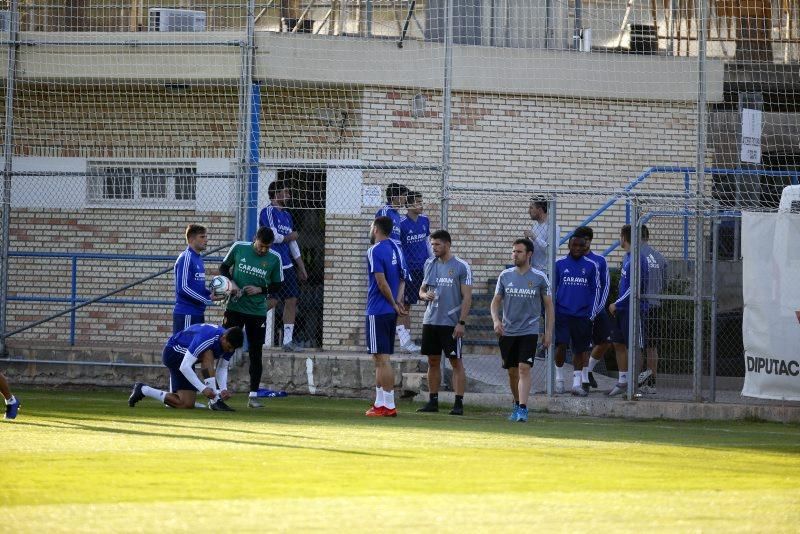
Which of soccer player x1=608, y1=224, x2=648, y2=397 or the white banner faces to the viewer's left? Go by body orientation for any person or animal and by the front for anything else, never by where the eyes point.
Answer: the soccer player

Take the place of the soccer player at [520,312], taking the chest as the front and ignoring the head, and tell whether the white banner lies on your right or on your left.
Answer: on your left

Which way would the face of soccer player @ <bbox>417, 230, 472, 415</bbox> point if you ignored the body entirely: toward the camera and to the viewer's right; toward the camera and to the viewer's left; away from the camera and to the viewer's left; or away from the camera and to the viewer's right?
toward the camera and to the viewer's left

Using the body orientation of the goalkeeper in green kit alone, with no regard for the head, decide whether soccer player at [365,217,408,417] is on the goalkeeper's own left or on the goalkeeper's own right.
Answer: on the goalkeeper's own left

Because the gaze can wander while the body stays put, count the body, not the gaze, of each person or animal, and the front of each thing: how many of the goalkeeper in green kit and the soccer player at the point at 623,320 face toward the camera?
1

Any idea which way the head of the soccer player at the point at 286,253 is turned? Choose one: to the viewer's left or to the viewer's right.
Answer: to the viewer's right

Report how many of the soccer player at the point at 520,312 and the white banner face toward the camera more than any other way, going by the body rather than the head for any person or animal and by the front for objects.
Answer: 2

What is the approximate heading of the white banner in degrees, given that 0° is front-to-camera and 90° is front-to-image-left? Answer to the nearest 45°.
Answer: approximately 0°

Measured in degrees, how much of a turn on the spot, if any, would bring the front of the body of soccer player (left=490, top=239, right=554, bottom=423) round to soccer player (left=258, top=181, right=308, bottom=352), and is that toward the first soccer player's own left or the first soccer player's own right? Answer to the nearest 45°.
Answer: approximately 135° to the first soccer player's own right

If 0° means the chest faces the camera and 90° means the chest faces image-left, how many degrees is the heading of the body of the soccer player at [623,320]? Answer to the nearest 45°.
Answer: approximately 90°
